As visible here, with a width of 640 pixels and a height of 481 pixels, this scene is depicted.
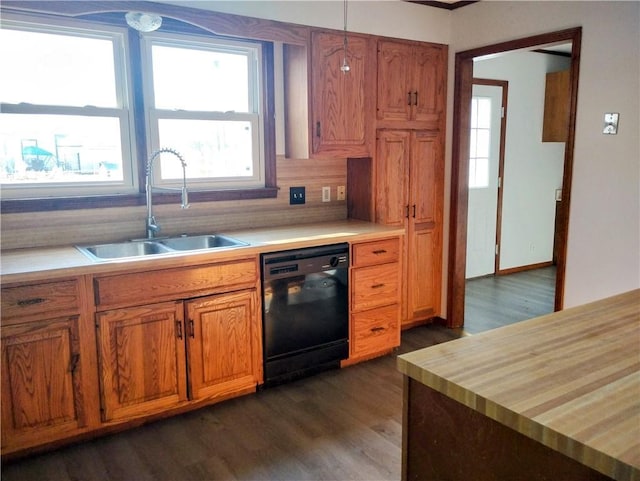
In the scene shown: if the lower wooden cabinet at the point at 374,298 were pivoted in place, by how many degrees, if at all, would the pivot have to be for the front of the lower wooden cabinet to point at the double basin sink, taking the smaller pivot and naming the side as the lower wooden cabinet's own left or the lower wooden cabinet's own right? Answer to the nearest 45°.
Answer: approximately 135° to the lower wooden cabinet's own right

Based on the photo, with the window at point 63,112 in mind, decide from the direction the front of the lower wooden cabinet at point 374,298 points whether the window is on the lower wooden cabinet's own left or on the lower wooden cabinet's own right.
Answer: on the lower wooden cabinet's own right

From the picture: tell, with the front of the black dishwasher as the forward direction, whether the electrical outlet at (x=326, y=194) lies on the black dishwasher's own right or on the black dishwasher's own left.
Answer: on the black dishwasher's own left

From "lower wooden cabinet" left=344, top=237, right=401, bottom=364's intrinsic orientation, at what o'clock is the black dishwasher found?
The black dishwasher is roughly at 3 o'clock from the lower wooden cabinet.

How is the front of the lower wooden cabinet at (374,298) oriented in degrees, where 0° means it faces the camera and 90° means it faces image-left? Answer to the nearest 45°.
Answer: approximately 315°
